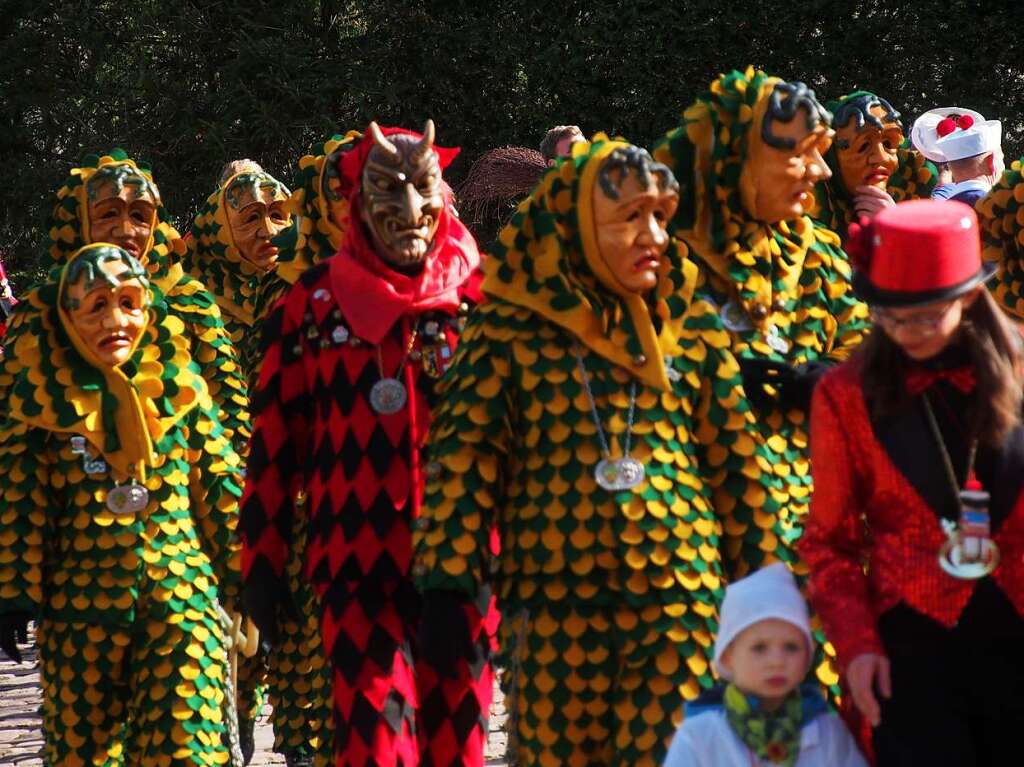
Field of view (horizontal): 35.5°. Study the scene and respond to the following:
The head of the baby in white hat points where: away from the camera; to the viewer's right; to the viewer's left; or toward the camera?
toward the camera

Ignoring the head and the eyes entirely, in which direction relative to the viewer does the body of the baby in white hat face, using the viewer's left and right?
facing the viewer
